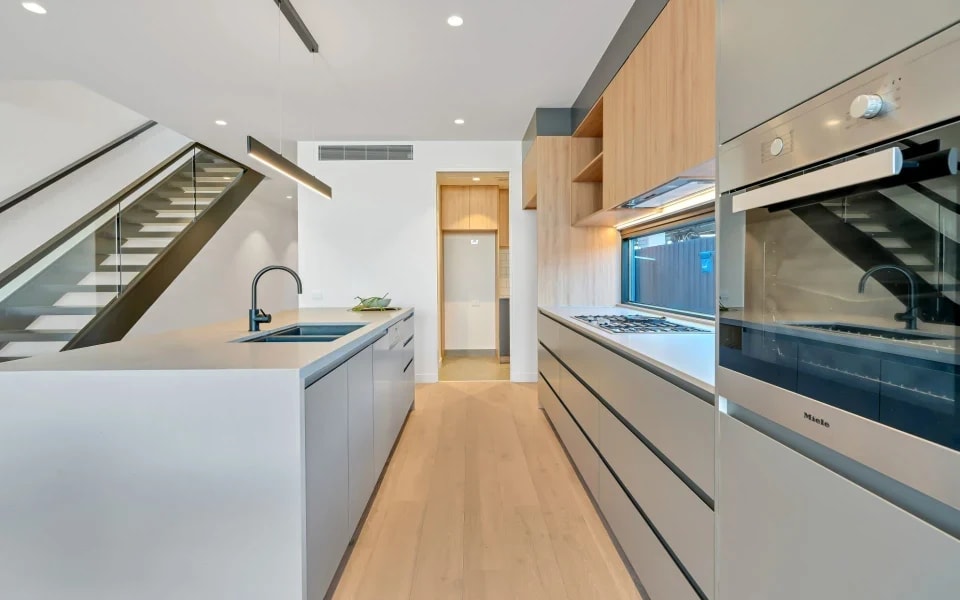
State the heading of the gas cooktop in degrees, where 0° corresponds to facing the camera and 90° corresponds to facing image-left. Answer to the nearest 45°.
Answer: approximately 90°

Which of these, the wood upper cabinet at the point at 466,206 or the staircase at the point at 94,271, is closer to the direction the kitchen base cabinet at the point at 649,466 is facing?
the staircase

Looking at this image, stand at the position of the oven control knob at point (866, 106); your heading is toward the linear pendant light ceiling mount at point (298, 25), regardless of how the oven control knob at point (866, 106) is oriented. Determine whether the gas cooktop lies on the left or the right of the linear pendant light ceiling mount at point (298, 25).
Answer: right

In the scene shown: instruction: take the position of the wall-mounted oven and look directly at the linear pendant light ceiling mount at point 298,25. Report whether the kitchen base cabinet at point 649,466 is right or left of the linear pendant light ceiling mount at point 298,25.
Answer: right

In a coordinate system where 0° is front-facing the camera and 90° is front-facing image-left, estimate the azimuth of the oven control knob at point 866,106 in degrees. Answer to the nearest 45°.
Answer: approximately 45°

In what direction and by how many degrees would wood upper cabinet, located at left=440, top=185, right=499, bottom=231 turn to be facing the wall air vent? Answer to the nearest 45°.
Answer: approximately 45° to its right

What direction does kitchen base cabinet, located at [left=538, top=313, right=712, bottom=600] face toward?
to the viewer's left

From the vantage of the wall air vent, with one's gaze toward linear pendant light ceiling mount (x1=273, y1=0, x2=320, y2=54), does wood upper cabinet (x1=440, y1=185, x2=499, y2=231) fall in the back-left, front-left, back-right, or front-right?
back-left

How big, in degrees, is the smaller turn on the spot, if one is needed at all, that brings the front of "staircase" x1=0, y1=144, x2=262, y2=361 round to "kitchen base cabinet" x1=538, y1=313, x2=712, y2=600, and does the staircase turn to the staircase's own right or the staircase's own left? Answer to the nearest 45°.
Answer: approximately 45° to the staircase's own left
